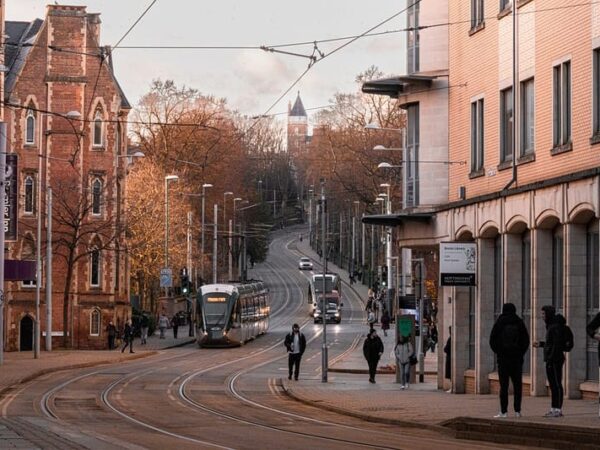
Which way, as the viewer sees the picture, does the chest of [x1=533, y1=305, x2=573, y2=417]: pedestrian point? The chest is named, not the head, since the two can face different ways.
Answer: to the viewer's left

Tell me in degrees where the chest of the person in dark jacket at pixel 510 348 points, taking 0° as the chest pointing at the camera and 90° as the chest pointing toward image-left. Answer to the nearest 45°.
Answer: approximately 180°

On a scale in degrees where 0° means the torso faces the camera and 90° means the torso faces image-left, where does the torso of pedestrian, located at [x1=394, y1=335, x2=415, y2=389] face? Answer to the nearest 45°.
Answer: approximately 0°

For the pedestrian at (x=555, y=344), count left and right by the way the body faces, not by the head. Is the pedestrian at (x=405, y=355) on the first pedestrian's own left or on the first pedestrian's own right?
on the first pedestrian's own right

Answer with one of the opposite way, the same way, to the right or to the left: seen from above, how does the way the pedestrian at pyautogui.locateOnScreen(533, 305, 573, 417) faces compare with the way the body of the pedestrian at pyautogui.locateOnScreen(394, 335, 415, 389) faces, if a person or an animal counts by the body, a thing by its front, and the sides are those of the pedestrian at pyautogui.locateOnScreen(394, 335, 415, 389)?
to the right

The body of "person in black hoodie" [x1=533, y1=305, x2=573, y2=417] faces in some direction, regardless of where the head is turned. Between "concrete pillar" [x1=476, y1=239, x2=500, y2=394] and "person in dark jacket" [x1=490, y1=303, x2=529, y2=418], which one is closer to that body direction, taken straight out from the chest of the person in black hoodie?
the person in dark jacket
